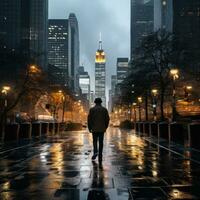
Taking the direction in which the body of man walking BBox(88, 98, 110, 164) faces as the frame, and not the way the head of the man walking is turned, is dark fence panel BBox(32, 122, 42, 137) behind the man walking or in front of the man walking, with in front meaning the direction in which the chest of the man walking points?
in front

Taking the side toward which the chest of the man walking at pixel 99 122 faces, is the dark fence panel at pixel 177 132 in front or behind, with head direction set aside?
in front

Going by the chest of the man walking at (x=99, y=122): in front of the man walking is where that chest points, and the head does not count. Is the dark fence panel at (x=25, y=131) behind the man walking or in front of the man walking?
in front

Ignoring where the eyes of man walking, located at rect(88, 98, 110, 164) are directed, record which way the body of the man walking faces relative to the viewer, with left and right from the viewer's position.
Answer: facing away from the viewer
